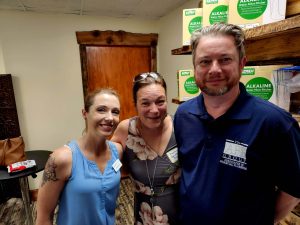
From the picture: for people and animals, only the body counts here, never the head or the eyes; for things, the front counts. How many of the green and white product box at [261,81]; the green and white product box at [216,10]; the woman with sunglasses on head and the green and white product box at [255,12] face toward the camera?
4

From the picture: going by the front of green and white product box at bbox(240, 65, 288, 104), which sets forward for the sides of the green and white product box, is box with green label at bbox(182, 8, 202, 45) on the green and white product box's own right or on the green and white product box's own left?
on the green and white product box's own right

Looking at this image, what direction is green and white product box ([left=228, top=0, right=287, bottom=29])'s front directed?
toward the camera

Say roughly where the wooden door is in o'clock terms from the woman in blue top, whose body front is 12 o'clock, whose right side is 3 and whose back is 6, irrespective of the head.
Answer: The wooden door is roughly at 8 o'clock from the woman in blue top.

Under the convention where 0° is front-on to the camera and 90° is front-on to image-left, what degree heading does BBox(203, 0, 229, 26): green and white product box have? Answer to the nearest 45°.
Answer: approximately 0°

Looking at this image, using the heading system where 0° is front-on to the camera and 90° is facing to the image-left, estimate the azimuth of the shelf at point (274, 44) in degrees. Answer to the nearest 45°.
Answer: approximately 45°

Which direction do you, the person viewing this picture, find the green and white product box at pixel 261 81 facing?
facing the viewer

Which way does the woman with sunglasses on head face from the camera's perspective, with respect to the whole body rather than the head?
toward the camera

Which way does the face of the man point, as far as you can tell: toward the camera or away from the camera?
toward the camera

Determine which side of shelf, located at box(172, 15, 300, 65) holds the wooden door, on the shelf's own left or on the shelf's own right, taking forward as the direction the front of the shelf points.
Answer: on the shelf's own right
